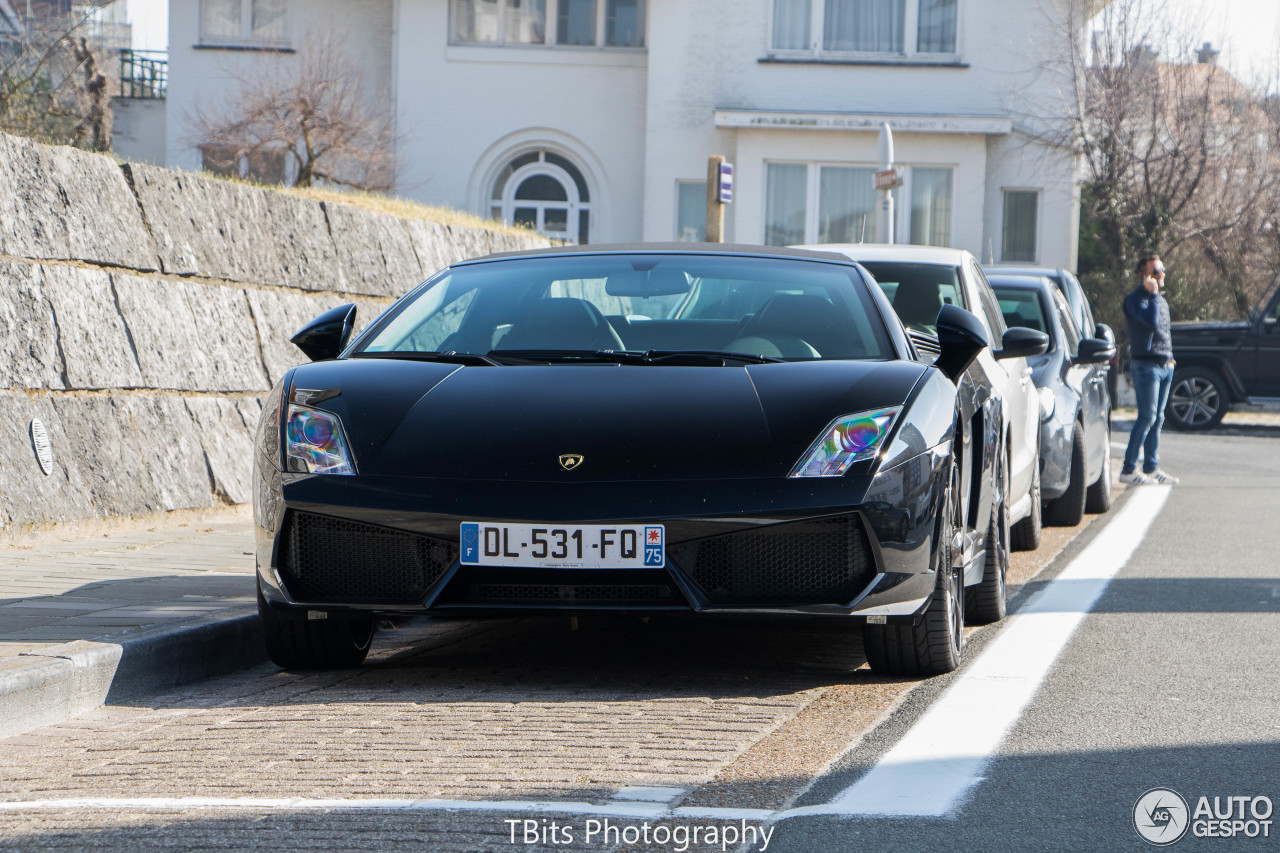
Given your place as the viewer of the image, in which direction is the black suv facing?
facing to the left of the viewer

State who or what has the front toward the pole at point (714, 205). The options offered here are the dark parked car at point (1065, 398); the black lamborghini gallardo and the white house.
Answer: the white house

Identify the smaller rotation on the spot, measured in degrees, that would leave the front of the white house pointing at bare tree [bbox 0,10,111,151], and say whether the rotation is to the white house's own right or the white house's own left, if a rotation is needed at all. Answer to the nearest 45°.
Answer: approximately 45° to the white house's own right

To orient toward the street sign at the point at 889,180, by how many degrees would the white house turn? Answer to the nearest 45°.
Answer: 0° — it already faces it

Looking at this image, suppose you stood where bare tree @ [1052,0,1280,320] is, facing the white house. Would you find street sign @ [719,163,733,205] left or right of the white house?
left

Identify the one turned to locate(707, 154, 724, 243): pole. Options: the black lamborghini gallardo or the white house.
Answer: the white house

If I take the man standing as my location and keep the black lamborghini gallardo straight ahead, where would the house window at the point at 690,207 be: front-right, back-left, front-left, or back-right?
back-right

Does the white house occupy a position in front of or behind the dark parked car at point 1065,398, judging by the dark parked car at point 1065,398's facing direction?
behind

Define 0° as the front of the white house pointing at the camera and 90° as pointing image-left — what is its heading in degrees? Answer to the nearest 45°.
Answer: approximately 0°
